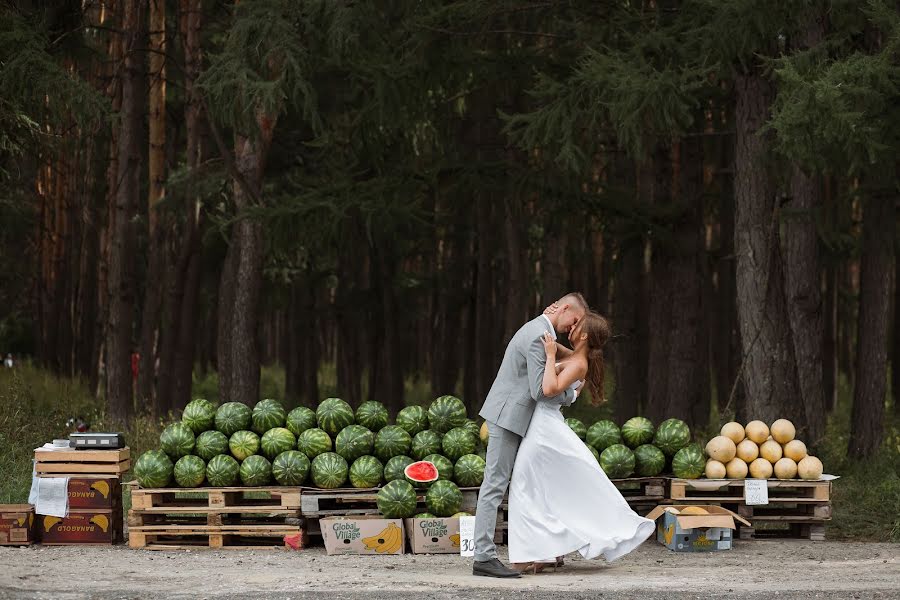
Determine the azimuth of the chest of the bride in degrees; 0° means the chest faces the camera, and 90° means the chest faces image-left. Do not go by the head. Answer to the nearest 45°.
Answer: approximately 90°

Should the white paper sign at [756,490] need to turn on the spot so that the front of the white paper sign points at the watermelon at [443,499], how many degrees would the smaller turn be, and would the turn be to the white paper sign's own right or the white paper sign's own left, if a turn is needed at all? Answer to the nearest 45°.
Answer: approximately 45° to the white paper sign's own right

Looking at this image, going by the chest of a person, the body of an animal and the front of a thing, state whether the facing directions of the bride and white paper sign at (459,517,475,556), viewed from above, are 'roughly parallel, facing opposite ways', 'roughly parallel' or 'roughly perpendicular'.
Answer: roughly perpendicular

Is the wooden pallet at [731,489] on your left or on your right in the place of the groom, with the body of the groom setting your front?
on your left

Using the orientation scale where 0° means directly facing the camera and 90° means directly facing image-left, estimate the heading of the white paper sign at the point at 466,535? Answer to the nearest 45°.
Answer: approximately 0°

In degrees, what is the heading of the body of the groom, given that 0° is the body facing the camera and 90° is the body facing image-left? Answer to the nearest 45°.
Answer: approximately 270°

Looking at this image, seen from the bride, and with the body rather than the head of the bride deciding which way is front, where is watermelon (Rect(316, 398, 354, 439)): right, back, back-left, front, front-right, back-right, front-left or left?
front-right

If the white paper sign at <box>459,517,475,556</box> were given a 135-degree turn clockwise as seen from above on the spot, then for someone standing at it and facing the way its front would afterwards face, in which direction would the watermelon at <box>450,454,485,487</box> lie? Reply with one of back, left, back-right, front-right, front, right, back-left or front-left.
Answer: front-right

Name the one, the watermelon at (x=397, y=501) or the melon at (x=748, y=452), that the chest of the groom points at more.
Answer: the melon

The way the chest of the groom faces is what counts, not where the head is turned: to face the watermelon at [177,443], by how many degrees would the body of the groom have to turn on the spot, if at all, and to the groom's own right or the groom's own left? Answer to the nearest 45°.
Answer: approximately 135° to the groom's own left

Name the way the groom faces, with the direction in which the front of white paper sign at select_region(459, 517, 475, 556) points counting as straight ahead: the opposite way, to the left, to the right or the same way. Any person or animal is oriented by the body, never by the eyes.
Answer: to the left

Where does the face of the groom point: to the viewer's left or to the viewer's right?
to the viewer's right
